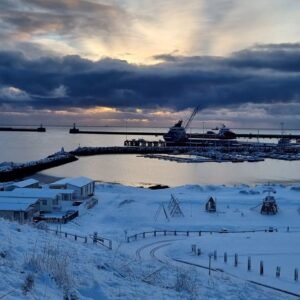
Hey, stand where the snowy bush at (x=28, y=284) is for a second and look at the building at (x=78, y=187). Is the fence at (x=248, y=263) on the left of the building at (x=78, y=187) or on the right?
right

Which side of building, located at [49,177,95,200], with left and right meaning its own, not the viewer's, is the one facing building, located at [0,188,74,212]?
right

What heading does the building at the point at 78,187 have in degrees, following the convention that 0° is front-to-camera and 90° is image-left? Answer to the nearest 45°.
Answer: approximately 315°

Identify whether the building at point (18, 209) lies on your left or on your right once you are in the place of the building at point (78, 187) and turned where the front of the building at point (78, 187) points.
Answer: on your right

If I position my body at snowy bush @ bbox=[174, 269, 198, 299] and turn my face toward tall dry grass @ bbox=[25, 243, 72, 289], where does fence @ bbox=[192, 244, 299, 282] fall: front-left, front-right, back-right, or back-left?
back-right

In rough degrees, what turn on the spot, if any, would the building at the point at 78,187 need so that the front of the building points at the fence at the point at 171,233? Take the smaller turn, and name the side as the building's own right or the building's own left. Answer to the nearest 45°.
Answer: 0° — it already faces it

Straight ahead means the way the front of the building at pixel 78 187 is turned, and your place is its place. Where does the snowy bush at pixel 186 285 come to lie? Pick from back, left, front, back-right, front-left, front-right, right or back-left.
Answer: front-right
